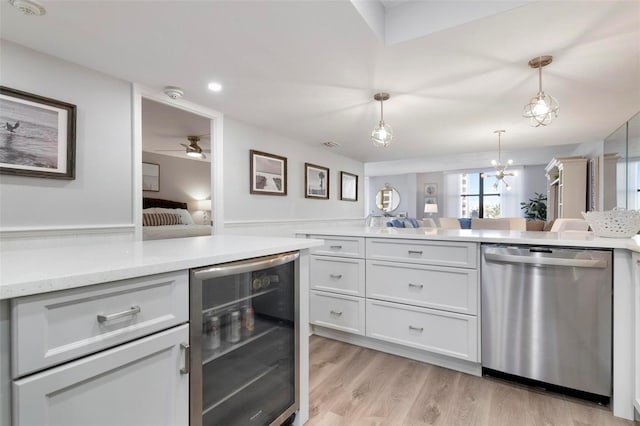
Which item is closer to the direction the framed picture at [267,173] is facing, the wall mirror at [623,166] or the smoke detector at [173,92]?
the wall mirror

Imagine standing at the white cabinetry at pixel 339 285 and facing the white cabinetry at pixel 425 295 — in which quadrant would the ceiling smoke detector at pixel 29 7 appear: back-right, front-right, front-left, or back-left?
back-right

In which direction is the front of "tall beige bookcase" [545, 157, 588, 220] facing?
to the viewer's left

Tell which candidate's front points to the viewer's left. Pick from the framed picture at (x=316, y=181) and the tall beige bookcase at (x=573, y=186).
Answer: the tall beige bookcase

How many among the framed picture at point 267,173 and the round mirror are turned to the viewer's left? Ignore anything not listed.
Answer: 0

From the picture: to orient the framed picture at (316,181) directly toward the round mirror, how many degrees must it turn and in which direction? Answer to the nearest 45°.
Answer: approximately 90° to its left

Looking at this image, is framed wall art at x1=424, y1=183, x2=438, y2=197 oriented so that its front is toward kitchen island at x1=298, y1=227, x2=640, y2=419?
yes

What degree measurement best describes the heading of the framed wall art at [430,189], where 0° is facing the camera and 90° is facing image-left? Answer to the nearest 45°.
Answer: approximately 0°

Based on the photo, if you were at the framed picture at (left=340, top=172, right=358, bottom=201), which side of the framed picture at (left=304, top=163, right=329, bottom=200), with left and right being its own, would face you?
left

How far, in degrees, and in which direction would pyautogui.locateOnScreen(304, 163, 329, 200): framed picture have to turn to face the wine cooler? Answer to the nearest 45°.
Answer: approximately 45° to its right

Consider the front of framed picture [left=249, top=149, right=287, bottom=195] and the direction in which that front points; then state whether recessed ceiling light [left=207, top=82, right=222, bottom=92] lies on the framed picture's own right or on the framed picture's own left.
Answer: on the framed picture's own right

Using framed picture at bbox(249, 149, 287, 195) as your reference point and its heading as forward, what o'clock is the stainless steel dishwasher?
The stainless steel dishwasher is roughly at 12 o'clock from the framed picture.

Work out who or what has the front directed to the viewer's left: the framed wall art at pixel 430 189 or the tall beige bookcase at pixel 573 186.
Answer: the tall beige bookcase

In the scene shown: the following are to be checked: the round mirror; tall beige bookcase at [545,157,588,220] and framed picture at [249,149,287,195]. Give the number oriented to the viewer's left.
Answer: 1

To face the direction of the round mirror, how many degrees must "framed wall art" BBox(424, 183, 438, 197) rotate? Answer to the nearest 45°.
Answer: approximately 90° to its right
